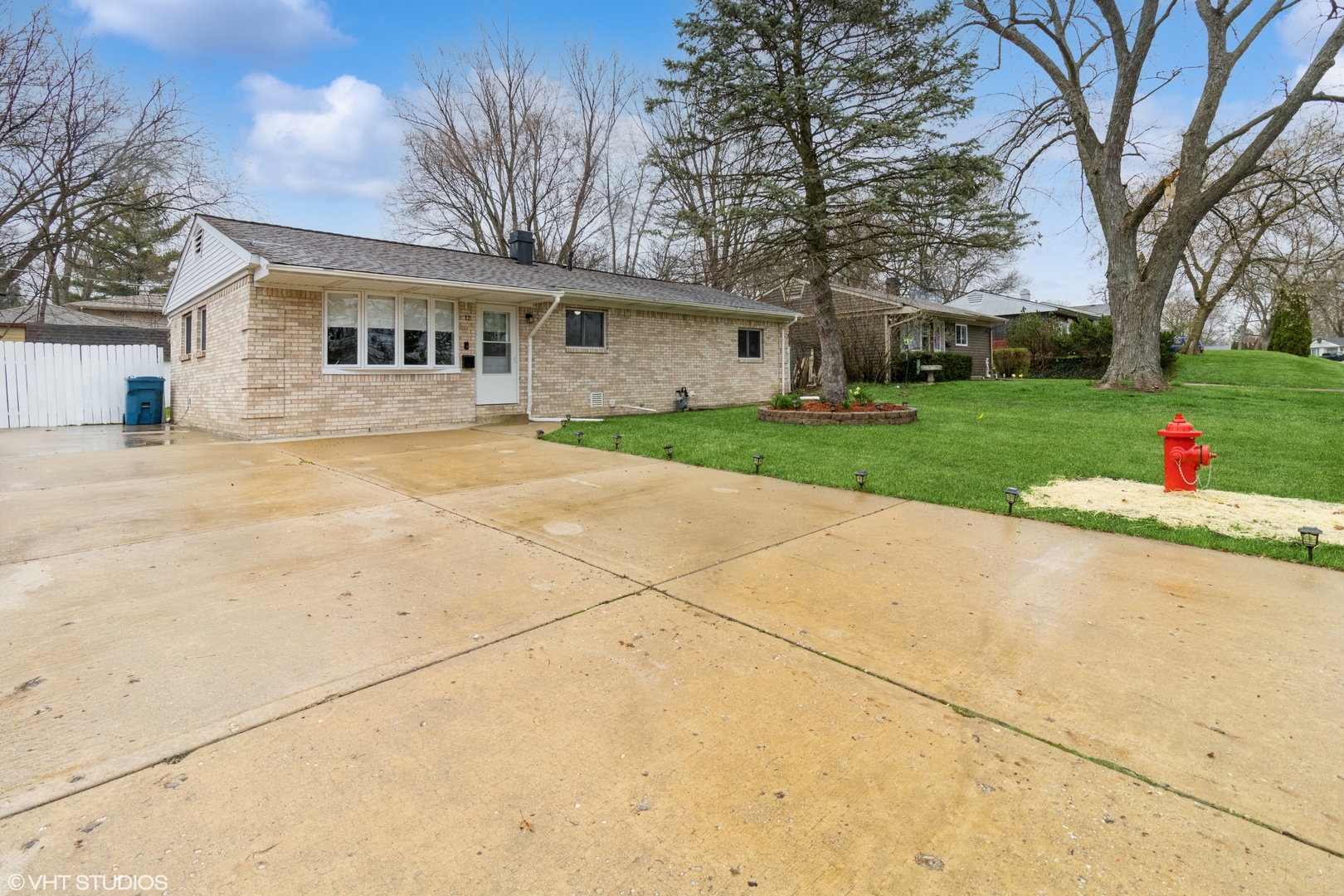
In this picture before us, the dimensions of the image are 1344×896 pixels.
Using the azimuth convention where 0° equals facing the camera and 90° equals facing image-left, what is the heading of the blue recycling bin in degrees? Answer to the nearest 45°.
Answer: approximately 0°

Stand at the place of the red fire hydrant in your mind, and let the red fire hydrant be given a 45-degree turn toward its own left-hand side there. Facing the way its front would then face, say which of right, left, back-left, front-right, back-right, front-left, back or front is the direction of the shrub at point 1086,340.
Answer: front-left

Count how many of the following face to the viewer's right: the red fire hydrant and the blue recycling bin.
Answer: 1

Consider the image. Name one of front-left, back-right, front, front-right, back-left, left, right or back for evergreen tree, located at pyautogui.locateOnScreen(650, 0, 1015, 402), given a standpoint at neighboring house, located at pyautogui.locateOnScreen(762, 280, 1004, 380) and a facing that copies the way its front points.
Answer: front-right

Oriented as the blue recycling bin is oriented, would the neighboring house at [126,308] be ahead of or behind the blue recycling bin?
behind

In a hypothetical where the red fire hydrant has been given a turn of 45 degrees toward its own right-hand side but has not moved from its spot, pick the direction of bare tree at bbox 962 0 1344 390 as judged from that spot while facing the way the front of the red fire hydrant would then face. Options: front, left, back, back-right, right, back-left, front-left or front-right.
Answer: back-left

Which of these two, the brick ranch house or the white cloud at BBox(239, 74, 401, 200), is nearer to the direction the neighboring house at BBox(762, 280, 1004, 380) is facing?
the brick ranch house

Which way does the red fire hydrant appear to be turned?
to the viewer's right
